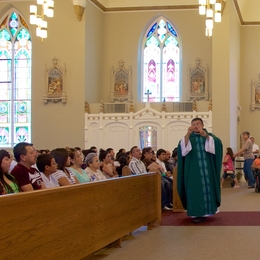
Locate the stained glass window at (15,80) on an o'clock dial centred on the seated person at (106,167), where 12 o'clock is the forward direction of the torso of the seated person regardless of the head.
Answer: The stained glass window is roughly at 7 o'clock from the seated person.

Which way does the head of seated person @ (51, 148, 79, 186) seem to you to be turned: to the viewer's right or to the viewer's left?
to the viewer's right

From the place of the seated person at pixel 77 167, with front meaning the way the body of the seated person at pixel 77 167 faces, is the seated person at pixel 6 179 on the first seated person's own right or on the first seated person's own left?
on the first seated person's own right

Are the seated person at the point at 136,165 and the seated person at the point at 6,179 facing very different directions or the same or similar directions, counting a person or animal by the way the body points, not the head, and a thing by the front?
same or similar directions

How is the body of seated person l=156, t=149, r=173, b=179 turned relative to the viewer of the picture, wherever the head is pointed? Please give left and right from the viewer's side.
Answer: facing the viewer and to the right of the viewer

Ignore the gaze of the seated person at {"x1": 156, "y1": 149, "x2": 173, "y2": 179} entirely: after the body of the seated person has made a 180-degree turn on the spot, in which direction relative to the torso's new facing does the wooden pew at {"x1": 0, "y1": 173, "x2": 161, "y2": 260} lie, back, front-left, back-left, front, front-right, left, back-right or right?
back-left

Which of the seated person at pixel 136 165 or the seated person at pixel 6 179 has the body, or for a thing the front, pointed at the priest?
the seated person at pixel 136 165

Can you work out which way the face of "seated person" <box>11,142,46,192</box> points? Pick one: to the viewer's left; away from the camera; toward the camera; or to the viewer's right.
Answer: to the viewer's right

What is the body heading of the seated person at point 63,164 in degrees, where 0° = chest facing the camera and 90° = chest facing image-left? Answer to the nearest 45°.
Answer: approximately 270°

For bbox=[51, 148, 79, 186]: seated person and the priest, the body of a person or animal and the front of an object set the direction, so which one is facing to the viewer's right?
the seated person

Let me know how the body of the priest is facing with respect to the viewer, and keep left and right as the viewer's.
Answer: facing the viewer

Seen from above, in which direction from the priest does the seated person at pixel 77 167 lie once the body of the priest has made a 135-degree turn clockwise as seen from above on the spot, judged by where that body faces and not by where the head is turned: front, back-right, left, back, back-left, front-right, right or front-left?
left
